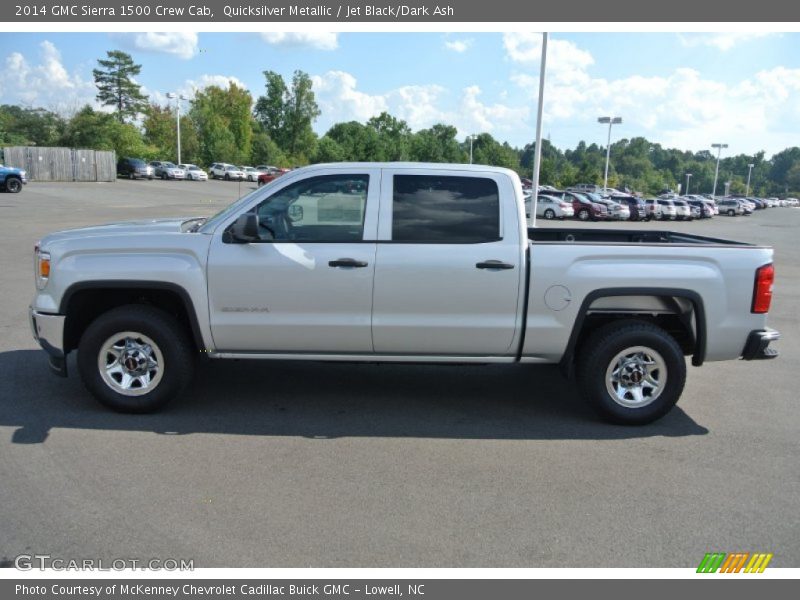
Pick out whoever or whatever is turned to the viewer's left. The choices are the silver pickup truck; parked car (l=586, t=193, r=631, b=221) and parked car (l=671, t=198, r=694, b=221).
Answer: the silver pickup truck

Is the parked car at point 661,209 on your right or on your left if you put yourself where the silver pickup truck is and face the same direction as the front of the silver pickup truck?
on your right

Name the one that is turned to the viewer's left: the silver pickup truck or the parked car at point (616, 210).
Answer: the silver pickup truck

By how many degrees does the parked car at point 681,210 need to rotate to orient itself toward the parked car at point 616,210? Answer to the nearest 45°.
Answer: approximately 90° to its left

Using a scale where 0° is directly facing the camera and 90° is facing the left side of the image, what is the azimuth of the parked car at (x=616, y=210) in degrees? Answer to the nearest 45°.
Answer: approximately 315°

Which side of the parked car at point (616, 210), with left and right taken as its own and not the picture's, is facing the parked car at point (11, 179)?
right

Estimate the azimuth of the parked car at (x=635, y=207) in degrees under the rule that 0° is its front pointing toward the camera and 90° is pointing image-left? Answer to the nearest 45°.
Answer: approximately 315°

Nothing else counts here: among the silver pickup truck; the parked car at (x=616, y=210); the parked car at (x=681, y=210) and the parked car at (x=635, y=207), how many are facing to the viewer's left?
1

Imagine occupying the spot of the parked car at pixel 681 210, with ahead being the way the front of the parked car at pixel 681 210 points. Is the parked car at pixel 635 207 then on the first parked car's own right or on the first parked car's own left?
on the first parked car's own right

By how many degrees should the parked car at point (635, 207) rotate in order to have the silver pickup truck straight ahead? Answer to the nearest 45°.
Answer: approximately 45° to its right

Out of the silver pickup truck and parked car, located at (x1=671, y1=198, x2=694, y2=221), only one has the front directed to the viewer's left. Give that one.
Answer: the silver pickup truck

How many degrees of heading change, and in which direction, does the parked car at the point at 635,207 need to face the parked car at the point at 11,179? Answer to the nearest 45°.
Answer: approximately 90° to its right

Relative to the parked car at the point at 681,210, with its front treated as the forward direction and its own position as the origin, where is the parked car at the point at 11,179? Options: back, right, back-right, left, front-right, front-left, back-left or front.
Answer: right

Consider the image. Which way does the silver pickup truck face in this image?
to the viewer's left
